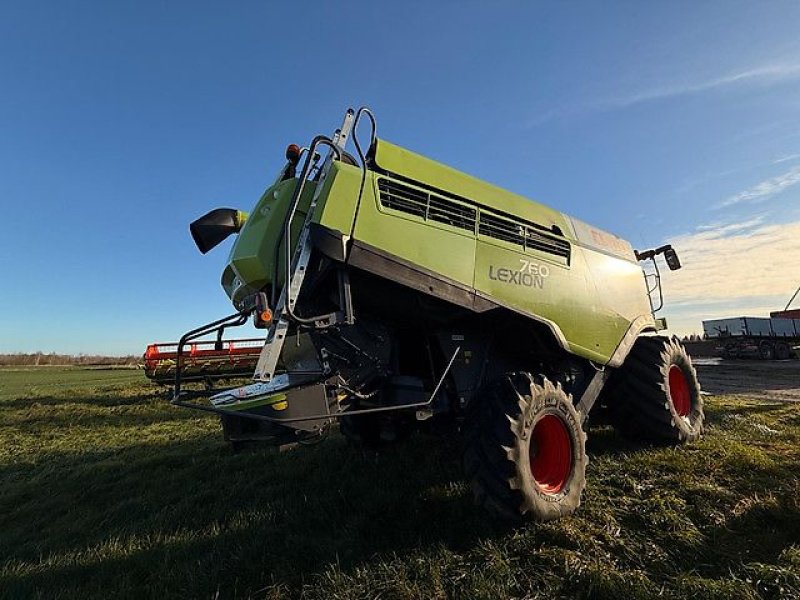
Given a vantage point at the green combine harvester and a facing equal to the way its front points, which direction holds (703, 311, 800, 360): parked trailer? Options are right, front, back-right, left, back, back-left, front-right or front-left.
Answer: front

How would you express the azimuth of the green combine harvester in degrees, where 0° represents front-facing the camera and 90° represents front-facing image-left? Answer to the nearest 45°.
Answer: approximately 225°
